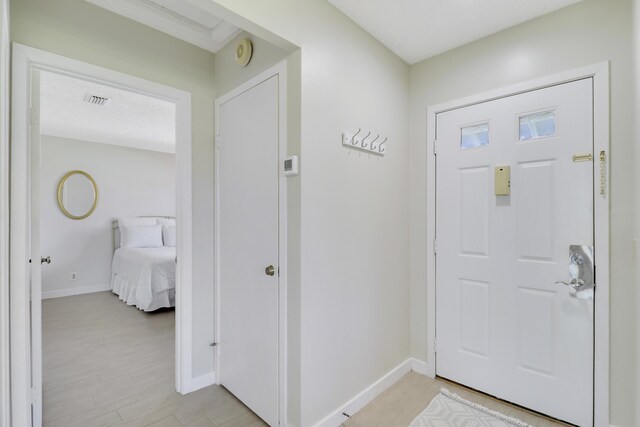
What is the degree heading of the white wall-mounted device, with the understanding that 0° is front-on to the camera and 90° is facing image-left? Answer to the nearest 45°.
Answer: approximately 45°

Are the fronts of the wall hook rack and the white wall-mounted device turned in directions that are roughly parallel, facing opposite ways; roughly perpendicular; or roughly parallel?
roughly perpendicular

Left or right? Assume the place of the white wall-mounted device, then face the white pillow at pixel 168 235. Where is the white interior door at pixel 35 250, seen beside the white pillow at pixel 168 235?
left

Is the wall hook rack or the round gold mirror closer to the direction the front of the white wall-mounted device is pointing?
the round gold mirror
